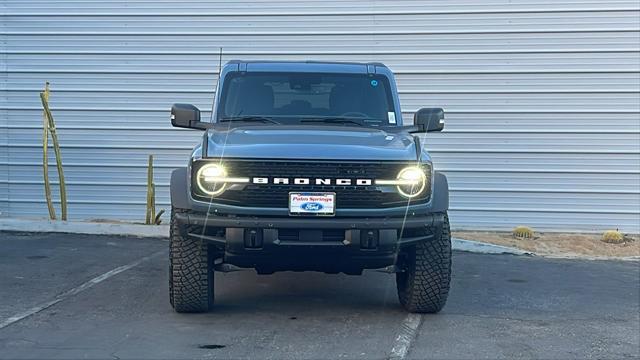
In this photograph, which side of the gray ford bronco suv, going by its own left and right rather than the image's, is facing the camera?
front

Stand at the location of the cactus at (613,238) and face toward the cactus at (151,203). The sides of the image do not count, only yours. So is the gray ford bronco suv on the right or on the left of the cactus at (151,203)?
left

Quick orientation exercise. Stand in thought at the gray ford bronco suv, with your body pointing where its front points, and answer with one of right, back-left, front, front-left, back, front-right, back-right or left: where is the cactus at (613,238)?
back-left

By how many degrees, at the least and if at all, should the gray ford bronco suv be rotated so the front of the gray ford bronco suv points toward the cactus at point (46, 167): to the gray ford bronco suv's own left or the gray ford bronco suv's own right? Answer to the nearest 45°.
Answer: approximately 135° to the gray ford bronco suv's own right

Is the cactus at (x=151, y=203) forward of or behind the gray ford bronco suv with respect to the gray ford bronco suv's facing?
behind
